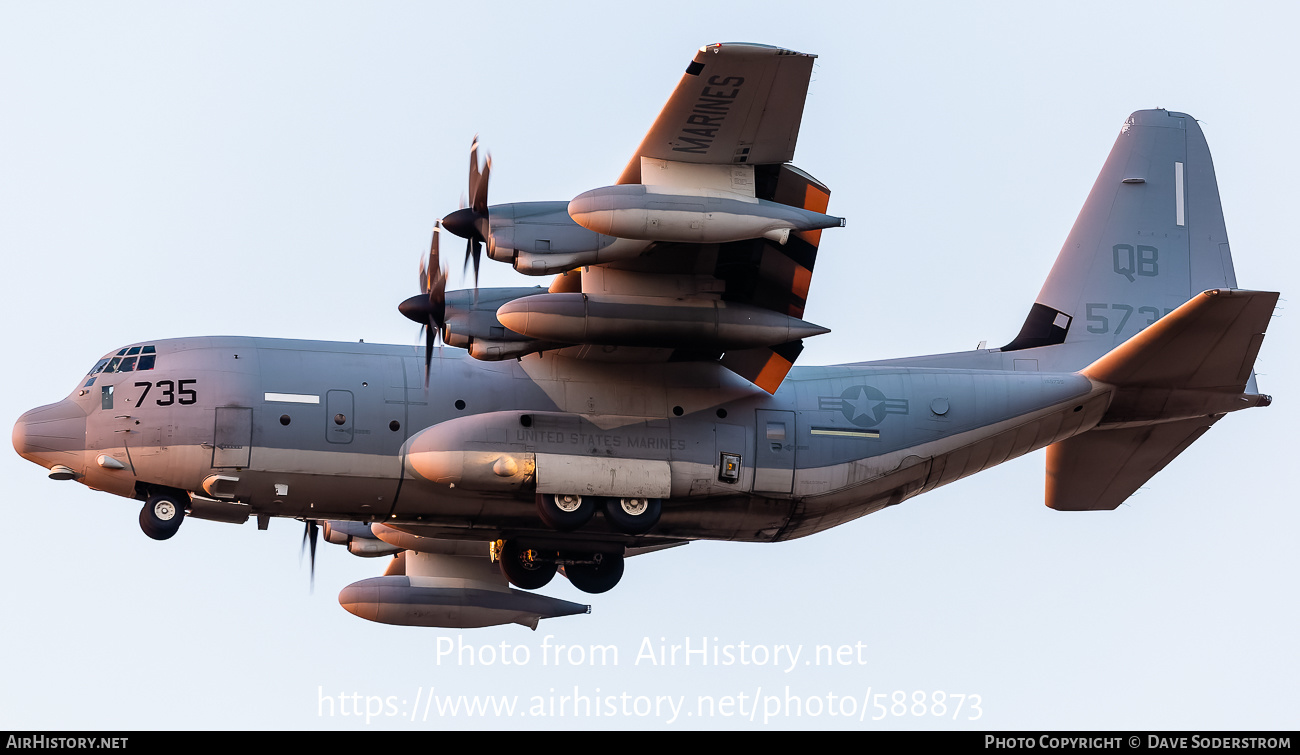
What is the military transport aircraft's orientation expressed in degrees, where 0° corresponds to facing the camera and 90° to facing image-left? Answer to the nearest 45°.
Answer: approximately 90°
